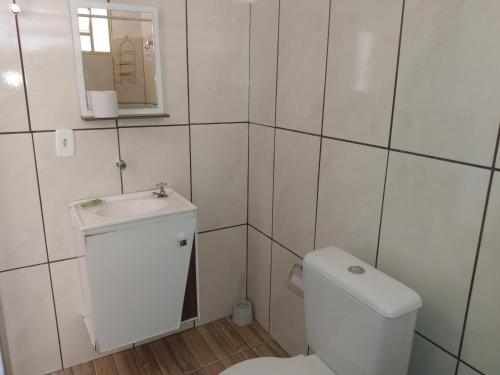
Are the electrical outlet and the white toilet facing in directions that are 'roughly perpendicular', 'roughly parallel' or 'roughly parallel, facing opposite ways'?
roughly perpendicular

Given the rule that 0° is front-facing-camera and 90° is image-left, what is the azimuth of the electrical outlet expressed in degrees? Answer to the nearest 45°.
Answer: approximately 0°

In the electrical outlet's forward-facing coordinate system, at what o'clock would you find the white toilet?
The white toilet is roughly at 11 o'clock from the electrical outlet.

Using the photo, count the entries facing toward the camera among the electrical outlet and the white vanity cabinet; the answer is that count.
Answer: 2

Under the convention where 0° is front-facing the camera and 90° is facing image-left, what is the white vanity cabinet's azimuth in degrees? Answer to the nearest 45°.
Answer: approximately 0°

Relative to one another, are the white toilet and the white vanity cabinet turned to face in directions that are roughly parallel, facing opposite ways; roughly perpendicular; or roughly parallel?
roughly perpendicular
